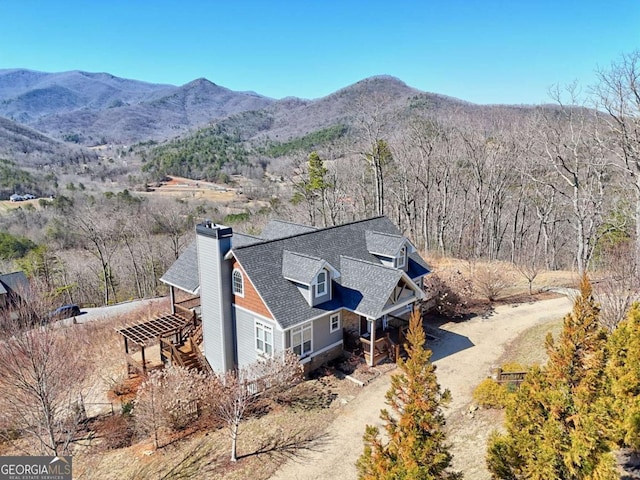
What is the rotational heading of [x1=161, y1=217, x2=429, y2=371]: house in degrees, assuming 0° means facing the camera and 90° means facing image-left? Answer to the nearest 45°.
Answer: approximately 315°

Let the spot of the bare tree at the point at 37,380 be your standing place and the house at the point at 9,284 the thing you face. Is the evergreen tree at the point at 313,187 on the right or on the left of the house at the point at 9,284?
right

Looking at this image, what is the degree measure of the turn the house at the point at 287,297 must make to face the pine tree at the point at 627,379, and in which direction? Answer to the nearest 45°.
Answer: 0° — it already faces it

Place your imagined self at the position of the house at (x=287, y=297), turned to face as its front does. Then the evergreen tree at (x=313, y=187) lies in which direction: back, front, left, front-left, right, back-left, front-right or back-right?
back-left

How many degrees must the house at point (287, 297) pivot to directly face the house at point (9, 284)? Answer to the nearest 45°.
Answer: approximately 180°

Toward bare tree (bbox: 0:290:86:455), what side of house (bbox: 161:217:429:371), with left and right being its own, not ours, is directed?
right

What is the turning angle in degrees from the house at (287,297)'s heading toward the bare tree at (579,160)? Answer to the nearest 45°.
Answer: approximately 90° to its left

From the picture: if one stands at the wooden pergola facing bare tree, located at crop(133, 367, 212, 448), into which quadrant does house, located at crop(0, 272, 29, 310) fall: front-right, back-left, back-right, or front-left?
back-right

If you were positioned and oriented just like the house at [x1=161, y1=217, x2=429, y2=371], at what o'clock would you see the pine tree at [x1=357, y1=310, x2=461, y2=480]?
The pine tree is roughly at 1 o'clock from the house.

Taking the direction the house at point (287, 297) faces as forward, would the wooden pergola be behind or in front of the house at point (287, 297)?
behind
